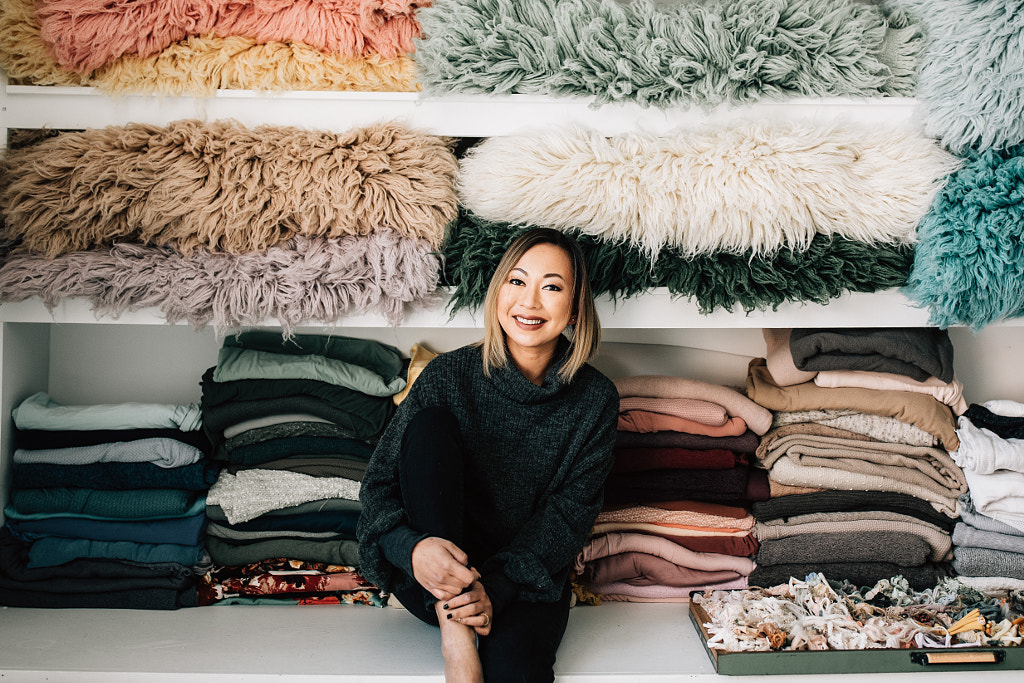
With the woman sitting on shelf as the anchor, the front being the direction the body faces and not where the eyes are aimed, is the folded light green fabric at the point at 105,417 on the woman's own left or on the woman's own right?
on the woman's own right

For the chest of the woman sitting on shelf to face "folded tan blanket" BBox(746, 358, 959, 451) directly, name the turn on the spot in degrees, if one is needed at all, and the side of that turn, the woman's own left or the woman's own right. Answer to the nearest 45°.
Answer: approximately 90° to the woman's own left

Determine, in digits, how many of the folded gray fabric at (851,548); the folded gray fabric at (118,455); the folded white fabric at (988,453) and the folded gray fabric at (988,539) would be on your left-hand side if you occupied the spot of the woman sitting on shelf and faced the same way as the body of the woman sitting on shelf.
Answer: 3

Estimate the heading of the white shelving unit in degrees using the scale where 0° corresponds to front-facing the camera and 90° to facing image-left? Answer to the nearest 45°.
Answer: approximately 0°

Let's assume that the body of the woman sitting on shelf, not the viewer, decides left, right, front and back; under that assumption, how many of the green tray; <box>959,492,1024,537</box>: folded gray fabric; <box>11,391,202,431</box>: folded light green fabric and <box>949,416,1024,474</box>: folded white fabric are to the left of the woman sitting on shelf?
3

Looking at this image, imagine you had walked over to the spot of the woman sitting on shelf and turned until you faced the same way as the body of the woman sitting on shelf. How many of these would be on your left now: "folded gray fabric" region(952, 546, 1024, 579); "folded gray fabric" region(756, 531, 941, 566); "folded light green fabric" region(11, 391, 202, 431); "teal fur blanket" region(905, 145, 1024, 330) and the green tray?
4

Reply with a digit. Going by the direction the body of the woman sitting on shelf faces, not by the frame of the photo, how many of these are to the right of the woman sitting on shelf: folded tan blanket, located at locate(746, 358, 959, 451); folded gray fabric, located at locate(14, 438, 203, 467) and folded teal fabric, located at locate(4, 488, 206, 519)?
2
